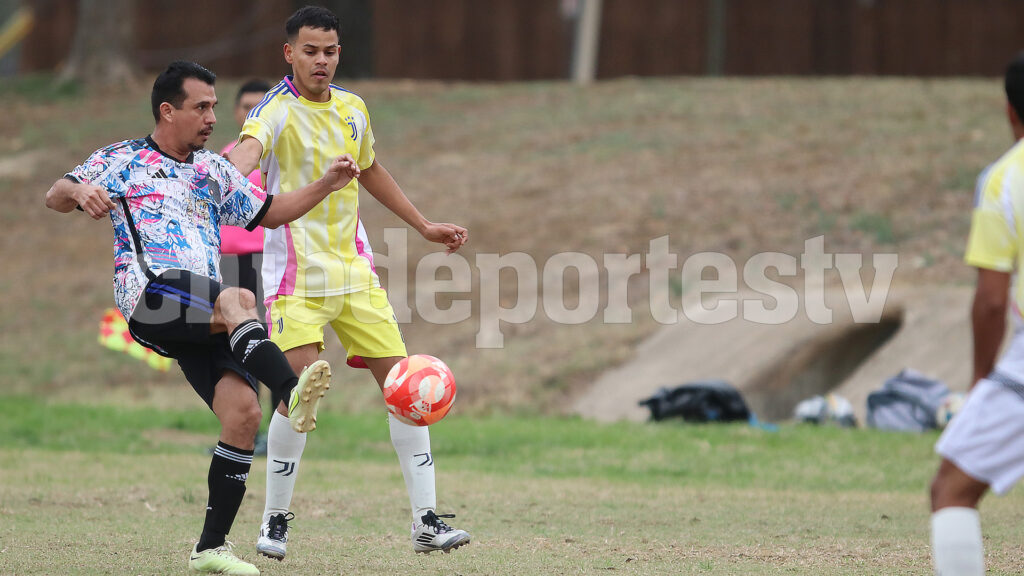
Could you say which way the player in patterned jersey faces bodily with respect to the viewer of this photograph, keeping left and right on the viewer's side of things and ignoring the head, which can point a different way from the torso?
facing the viewer and to the right of the viewer

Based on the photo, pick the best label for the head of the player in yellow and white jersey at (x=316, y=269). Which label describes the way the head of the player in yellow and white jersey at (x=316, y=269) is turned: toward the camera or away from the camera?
toward the camera

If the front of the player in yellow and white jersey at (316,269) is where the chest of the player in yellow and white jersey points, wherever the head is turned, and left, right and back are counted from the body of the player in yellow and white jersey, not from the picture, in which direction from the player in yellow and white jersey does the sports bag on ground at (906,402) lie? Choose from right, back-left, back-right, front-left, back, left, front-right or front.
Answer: back-left

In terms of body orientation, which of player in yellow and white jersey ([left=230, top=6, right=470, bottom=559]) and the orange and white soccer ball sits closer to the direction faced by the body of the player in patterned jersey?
the orange and white soccer ball

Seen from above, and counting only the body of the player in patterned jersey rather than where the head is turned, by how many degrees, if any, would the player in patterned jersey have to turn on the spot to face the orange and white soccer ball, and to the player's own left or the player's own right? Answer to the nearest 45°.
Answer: approximately 45° to the player's own left

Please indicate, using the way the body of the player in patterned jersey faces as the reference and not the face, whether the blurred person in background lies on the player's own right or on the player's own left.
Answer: on the player's own left

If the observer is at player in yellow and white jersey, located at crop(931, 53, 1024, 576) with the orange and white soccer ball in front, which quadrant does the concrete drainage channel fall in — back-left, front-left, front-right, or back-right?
front-right

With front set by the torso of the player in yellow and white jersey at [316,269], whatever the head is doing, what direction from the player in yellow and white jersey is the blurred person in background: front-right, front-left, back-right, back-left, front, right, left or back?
back

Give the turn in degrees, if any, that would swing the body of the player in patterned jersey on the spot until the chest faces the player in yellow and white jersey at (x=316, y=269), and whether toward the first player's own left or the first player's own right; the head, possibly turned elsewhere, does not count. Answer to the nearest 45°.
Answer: approximately 90° to the first player's own left

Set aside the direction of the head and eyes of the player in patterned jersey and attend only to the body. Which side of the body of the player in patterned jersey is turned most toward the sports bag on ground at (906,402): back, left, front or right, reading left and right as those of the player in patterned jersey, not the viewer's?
left

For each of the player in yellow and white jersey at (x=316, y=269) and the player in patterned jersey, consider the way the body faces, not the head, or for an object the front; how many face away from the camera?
0

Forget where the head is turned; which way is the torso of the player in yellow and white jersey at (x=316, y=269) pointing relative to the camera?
toward the camera

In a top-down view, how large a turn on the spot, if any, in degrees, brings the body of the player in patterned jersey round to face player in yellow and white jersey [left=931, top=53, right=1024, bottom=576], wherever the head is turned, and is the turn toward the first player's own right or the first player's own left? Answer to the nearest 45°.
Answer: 0° — they already face them

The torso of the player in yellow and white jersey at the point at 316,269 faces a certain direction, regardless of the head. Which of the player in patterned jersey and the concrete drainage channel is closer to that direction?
the player in patterned jersey
